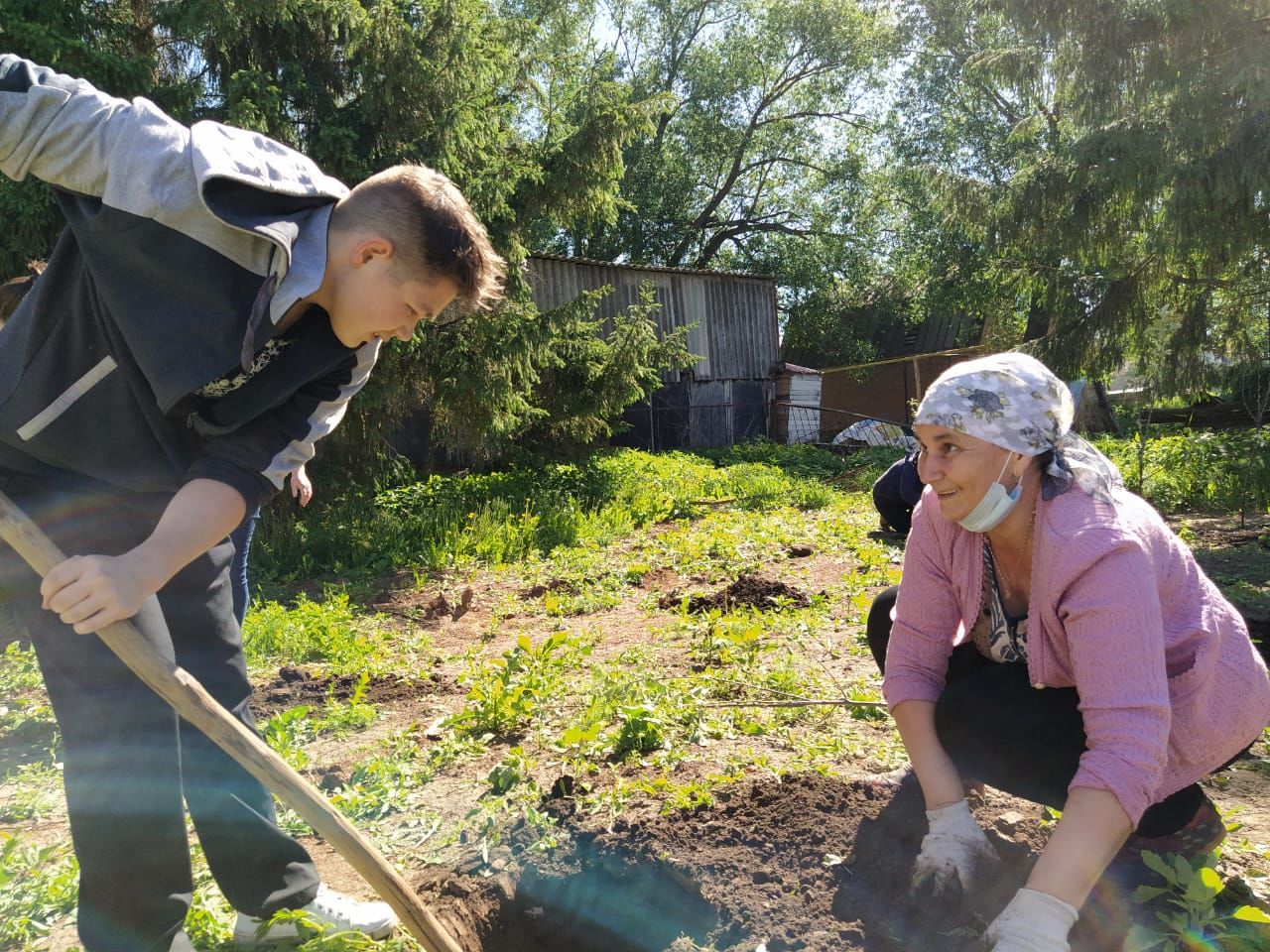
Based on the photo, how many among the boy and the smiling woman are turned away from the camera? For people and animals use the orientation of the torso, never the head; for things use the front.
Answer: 0

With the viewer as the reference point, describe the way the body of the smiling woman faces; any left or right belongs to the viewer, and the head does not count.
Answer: facing the viewer and to the left of the viewer

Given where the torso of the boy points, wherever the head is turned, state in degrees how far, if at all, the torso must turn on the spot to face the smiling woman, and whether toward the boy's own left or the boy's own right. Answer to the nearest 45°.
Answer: approximately 45° to the boy's own left

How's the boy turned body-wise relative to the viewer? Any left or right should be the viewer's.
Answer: facing the viewer and to the right of the viewer

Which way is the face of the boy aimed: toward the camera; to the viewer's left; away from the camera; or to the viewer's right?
to the viewer's right

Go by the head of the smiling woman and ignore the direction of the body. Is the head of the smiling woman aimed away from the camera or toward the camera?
toward the camera
